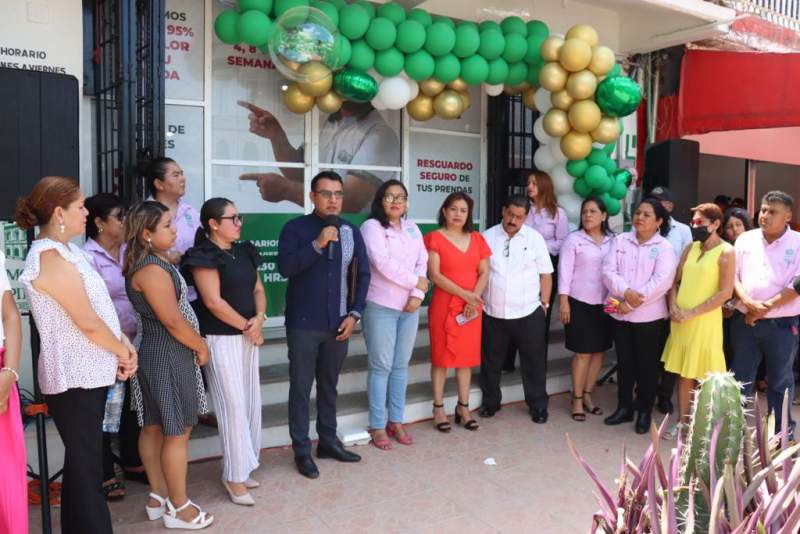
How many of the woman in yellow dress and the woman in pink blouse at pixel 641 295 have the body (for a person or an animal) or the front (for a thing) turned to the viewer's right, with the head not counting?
0

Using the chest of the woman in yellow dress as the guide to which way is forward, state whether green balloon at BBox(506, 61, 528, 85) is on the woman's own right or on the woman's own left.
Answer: on the woman's own right

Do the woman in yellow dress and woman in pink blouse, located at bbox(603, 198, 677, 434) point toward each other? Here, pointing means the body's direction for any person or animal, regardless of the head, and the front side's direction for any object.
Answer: no

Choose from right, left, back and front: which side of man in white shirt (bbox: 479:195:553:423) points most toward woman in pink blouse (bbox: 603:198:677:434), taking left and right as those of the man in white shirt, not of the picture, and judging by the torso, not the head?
left

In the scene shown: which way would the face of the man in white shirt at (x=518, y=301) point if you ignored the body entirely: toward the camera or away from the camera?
toward the camera

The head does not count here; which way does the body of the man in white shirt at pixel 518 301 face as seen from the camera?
toward the camera

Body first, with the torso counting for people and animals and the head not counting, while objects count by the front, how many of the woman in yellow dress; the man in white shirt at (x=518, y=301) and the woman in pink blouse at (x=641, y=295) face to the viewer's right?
0

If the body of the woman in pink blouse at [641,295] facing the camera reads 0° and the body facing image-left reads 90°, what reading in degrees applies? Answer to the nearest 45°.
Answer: approximately 45°
